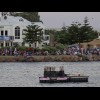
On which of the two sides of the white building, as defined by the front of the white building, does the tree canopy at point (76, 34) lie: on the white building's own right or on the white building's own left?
on the white building's own left

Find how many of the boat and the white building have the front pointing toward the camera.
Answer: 1

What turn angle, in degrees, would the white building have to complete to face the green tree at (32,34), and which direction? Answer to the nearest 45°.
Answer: approximately 45° to its left

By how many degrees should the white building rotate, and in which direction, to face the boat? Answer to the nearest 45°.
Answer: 0° — it already faces it

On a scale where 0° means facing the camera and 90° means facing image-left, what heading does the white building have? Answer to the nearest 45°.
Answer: approximately 0°
